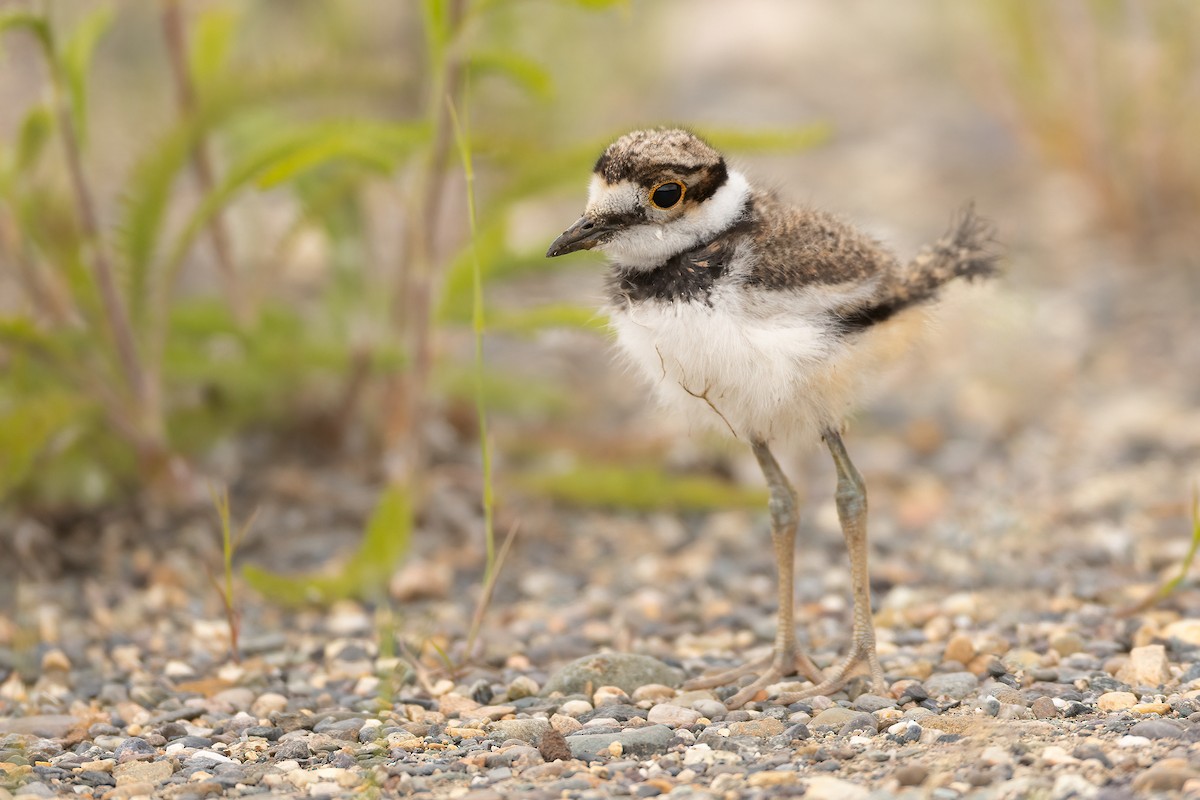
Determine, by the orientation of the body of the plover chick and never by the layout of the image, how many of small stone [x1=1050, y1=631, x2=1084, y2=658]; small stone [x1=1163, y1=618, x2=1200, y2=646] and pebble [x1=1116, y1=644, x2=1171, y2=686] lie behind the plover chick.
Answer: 3

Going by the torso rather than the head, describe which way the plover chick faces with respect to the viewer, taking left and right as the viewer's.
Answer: facing the viewer and to the left of the viewer

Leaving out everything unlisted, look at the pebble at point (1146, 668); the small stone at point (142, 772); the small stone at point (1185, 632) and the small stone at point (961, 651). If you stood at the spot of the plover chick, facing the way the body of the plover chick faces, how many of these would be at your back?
3

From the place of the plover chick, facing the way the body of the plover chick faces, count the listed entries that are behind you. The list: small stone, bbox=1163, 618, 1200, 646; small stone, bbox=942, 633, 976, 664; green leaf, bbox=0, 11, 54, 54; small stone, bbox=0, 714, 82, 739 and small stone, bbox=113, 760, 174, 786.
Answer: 2

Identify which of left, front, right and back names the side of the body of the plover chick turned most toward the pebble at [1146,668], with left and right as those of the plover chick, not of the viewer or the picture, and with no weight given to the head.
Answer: back

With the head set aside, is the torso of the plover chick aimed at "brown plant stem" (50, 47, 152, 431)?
no

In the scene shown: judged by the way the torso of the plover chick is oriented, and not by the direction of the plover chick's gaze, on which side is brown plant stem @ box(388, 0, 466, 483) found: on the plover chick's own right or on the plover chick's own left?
on the plover chick's own right

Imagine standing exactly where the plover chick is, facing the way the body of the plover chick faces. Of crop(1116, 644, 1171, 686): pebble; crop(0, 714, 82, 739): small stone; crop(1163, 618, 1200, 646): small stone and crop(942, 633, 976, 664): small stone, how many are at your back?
3

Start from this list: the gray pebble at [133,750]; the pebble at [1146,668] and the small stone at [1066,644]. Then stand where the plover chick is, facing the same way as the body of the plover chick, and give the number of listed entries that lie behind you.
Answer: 2

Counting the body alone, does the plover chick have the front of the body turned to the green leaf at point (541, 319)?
no

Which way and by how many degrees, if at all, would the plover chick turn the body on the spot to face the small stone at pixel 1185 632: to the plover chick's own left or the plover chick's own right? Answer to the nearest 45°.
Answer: approximately 180°
